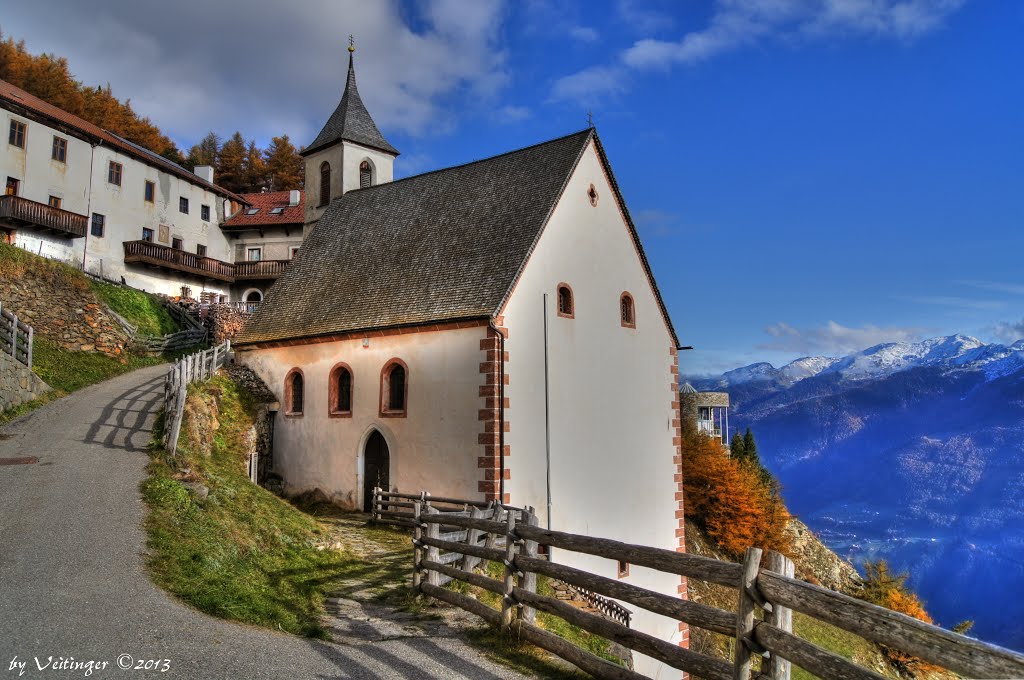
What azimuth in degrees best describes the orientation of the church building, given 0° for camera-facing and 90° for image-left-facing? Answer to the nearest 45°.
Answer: approximately 45°

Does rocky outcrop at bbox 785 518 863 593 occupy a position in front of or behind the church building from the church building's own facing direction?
behind

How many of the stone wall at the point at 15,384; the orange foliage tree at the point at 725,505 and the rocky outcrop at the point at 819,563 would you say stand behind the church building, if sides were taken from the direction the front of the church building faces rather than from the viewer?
2

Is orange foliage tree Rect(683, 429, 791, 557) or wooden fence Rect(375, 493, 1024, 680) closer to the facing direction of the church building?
the wooden fence

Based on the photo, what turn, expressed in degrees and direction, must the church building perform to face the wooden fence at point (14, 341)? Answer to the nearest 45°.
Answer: approximately 45° to its right

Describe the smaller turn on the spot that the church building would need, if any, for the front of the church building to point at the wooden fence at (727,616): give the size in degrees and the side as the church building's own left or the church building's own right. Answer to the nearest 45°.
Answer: approximately 45° to the church building's own left
